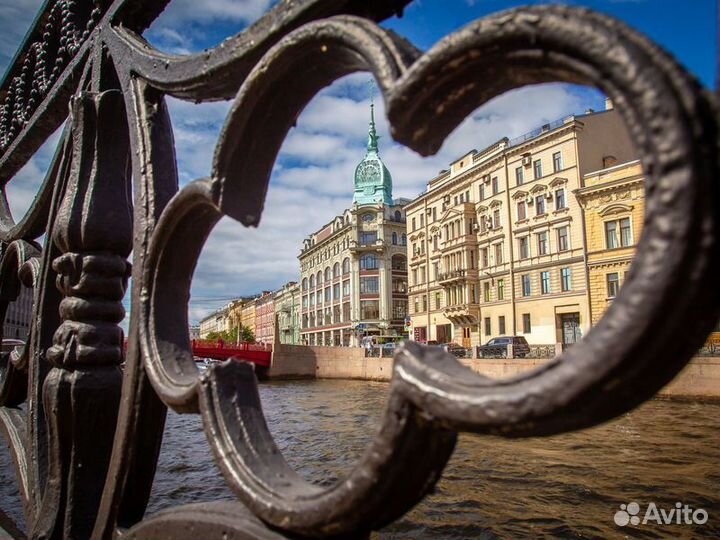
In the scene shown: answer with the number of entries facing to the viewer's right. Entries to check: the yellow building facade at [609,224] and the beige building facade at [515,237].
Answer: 0

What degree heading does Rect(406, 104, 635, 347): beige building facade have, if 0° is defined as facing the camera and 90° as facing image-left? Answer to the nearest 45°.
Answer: approximately 45°

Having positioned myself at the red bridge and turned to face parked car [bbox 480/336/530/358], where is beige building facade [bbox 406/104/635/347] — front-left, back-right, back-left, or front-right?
front-left

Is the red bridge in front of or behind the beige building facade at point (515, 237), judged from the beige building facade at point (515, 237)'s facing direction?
in front

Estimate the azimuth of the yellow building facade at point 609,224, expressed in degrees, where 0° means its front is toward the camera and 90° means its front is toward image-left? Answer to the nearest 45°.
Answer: approximately 45°

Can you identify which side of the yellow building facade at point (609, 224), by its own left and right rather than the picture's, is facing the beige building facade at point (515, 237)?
right

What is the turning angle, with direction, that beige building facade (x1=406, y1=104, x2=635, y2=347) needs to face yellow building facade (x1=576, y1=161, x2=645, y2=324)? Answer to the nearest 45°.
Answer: approximately 90° to its left

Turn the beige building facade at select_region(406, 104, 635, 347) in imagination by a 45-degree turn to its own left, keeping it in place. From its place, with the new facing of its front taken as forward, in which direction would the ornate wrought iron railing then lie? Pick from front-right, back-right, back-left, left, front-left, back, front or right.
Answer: front

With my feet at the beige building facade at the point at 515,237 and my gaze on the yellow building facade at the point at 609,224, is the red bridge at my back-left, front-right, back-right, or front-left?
back-right

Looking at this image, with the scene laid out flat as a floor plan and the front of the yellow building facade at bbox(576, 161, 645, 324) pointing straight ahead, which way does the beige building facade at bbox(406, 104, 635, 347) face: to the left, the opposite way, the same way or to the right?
the same way

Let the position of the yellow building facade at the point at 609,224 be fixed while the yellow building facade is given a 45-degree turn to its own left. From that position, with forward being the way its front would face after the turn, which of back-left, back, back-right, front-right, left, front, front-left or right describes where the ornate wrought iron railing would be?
front

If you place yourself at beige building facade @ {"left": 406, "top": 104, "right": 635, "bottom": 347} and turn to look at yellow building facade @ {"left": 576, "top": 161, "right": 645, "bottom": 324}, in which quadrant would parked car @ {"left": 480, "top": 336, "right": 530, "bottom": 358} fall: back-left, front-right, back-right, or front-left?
front-right
